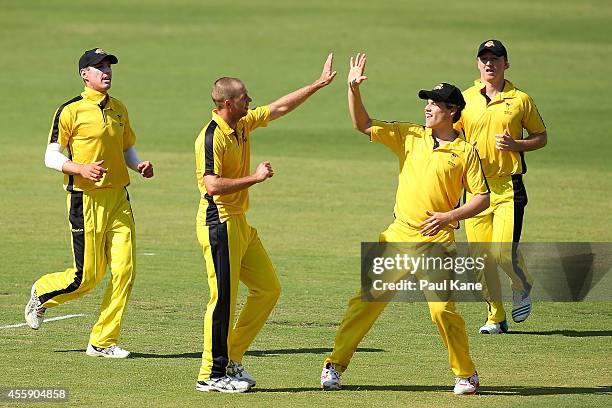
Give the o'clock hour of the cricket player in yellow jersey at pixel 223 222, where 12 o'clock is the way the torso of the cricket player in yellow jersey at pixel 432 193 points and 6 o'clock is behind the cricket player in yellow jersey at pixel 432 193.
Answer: the cricket player in yellow jersey at pixel 223 222 is roughly at 3 o'clock from the cricket player in yellow jersey at pixel 432 193.

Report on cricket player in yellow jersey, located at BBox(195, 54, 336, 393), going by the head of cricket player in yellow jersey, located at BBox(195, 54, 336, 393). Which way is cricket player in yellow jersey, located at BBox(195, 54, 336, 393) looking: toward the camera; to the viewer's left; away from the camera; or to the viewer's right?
to the viewer's right

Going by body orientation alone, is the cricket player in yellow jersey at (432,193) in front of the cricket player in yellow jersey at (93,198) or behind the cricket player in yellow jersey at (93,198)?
in front

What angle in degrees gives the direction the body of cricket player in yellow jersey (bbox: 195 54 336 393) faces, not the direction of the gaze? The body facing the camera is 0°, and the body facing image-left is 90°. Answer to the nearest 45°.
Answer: approximately 270°

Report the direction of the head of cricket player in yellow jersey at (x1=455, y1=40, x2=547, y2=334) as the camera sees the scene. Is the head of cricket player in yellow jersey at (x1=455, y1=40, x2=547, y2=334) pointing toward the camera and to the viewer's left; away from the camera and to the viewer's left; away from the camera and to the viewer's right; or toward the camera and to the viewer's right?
toward the camera and to the viewer's left

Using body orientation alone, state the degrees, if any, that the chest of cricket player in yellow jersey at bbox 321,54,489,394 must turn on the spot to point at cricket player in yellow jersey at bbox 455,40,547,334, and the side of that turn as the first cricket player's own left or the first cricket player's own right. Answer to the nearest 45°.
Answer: approximately 180°

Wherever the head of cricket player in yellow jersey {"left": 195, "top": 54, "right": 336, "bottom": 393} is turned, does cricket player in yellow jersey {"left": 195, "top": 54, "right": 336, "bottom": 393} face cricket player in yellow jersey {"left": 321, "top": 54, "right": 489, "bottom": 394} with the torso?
yes

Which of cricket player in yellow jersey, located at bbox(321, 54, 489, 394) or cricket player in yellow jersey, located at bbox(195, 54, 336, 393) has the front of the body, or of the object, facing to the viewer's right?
cricket player in yellow jersey, located at bbox(195, 54, 336, 393)

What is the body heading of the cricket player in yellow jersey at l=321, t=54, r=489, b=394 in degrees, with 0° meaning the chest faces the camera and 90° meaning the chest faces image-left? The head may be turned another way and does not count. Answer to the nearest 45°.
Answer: approximately 0°

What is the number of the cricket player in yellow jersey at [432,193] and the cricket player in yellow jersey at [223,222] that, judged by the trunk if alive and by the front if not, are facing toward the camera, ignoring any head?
1
